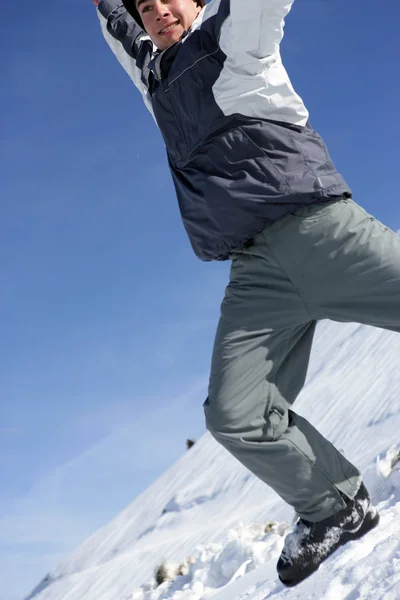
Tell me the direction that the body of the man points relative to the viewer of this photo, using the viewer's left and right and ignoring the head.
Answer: facing the viewer and to the left of the viewer
